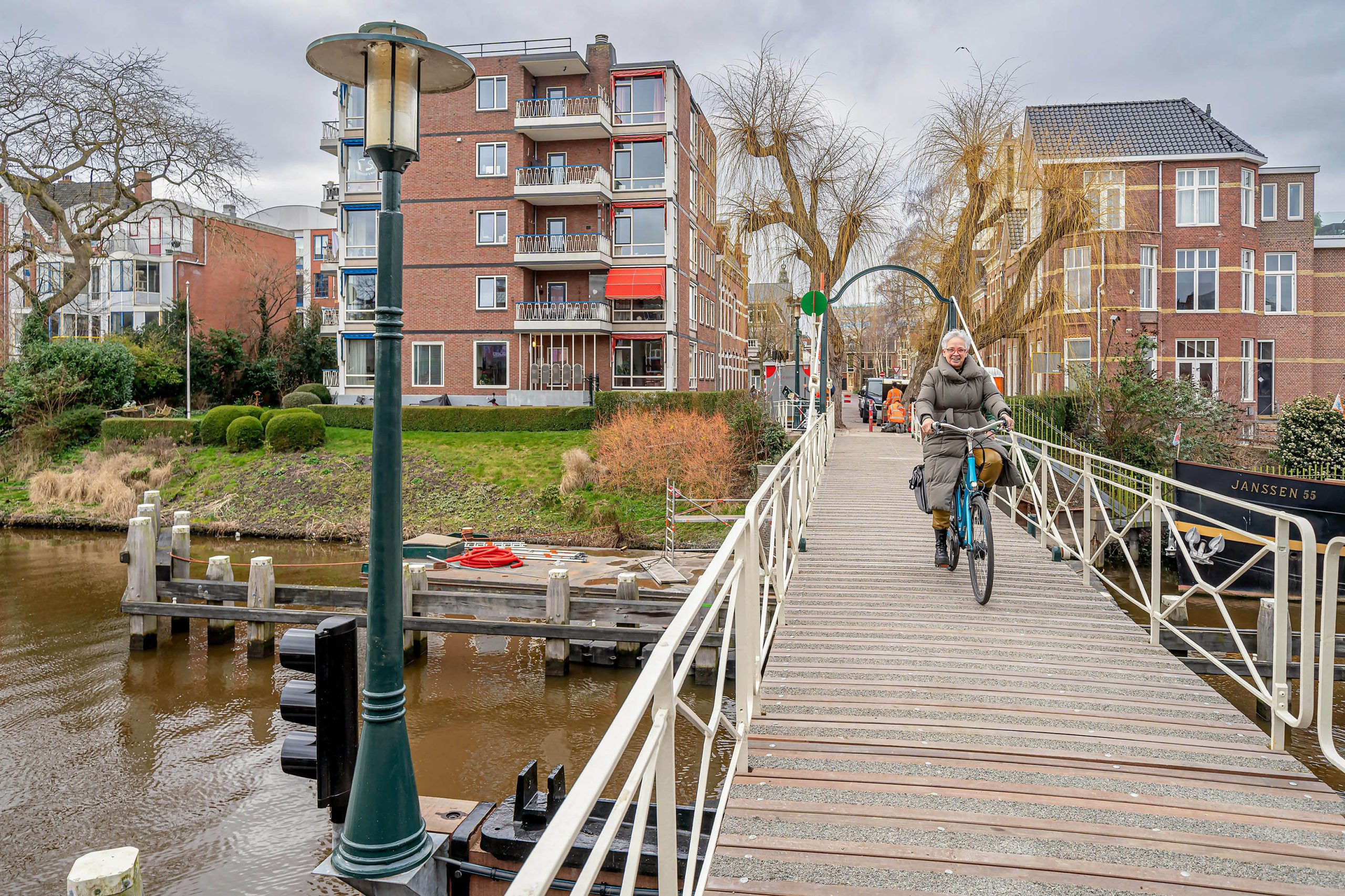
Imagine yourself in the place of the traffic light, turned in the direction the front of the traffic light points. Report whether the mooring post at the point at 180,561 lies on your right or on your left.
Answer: on your right

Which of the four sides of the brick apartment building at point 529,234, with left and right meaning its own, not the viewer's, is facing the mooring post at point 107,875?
front

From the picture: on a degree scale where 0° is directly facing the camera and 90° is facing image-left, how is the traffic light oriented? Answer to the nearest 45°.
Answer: approximately 90°

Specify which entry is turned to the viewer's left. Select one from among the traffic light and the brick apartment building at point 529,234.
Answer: the traffic light

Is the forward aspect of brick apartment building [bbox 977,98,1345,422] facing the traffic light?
yes

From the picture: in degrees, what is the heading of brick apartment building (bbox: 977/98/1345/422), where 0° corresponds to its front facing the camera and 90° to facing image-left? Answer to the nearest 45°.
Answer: approximately 0°

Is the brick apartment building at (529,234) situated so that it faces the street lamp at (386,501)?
yes

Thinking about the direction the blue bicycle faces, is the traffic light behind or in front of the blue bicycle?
in front

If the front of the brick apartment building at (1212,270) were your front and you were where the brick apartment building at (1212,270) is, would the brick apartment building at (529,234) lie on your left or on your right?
on your right

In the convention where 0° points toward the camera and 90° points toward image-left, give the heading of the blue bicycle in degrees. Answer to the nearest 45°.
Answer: approximately 0°
